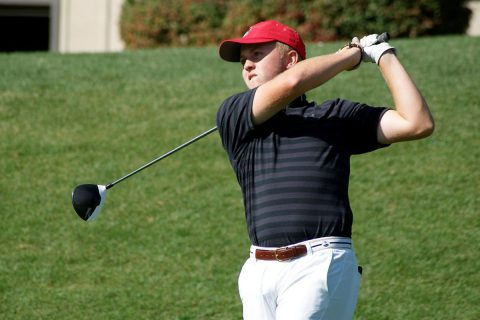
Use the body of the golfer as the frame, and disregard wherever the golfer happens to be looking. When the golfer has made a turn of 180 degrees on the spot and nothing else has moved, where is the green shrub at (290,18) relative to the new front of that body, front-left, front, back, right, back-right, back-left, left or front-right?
front-left

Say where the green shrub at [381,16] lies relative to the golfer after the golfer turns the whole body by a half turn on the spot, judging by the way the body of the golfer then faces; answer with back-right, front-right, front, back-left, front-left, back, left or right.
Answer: front-left

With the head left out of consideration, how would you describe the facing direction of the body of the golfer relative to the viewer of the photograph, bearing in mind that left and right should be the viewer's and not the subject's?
facing the viewer and to the left of the viewer

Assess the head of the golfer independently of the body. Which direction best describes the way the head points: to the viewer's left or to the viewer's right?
to the viewer's left
